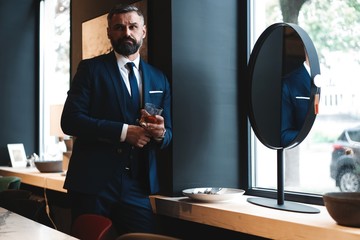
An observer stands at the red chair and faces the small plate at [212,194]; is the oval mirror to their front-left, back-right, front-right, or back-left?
front-right

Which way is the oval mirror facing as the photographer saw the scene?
facing the viewer and to the left of the viewer

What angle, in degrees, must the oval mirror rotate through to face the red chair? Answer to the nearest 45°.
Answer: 0° — it already faces it

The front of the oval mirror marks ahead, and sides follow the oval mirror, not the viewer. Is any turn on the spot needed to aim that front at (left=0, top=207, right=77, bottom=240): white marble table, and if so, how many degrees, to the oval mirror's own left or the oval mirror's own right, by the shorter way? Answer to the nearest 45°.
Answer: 0° — it already faces it
